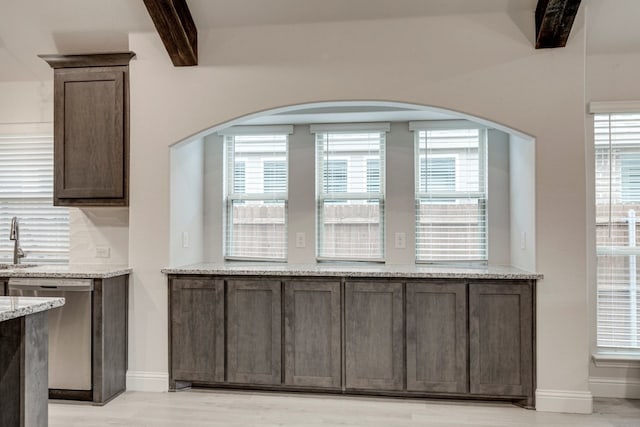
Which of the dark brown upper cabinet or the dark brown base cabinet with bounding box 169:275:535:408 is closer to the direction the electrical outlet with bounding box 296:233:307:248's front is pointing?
the dark brown base cabinet

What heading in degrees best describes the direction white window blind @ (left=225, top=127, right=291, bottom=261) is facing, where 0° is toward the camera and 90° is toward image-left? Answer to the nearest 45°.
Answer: approximately 0°

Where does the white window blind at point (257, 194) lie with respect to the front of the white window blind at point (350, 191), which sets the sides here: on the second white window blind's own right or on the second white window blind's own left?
on the second white window blind's own right

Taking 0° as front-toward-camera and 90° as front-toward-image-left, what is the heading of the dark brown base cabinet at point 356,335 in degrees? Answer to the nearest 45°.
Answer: approximately 0°

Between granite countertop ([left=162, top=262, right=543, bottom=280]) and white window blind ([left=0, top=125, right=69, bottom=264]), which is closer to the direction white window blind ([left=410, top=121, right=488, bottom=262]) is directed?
the granite countertop

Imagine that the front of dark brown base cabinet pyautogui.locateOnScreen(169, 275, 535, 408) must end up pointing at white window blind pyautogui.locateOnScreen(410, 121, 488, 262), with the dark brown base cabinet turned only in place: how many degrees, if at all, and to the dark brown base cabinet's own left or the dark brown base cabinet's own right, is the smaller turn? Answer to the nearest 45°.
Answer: approximately 135° to the dark brown base cabinet's own left
